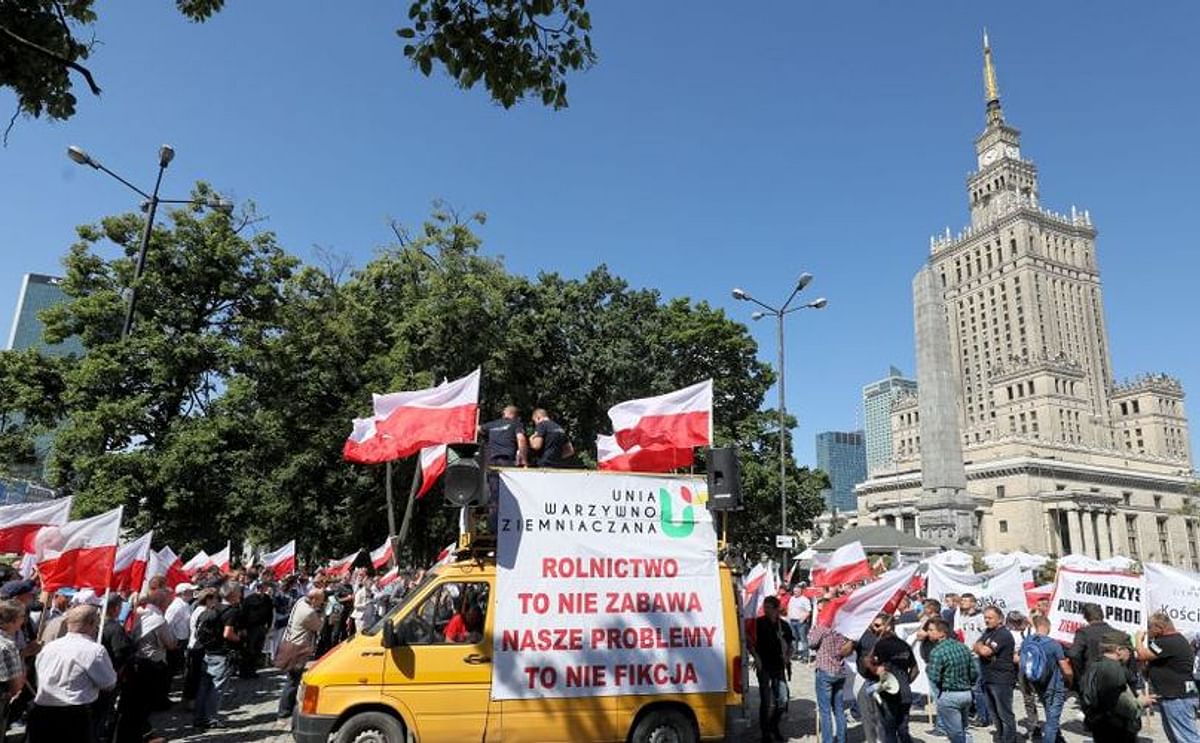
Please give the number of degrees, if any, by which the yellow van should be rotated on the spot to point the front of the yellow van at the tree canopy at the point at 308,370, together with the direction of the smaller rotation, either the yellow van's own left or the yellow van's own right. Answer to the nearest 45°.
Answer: approximately 90° to the yellow van's own right

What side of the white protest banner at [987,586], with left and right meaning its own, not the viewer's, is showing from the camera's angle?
front

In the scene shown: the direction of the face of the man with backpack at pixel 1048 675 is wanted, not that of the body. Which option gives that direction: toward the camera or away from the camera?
away from the camera

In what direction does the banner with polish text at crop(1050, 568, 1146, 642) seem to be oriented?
toward the camera

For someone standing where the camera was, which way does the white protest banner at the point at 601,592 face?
facing the viewer

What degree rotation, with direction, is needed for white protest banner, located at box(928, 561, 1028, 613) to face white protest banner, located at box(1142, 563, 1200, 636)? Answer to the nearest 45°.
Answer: approximately 45° to its left

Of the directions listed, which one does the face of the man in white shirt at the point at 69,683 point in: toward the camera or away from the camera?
away from the camera

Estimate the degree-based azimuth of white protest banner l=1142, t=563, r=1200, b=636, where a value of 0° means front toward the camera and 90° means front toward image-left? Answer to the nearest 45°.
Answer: approximately 0°

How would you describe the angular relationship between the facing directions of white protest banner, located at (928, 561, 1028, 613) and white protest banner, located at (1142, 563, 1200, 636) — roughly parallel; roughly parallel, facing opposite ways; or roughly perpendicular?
roughly parallel

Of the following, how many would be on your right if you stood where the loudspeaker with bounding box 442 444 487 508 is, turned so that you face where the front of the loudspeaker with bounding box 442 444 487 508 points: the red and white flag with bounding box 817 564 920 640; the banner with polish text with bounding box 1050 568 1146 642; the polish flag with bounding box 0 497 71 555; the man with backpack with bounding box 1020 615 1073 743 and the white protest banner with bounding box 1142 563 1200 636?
1

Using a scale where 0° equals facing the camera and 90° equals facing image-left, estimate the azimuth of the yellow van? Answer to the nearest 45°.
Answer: approximately 90°

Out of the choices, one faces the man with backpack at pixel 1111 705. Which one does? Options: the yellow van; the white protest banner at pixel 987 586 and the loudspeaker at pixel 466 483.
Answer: the white protest banner

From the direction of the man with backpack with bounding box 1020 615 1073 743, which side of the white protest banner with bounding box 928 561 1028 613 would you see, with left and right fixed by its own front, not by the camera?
front

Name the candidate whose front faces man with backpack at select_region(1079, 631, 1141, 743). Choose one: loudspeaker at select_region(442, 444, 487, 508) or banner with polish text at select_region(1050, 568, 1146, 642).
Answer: the banner with polish text

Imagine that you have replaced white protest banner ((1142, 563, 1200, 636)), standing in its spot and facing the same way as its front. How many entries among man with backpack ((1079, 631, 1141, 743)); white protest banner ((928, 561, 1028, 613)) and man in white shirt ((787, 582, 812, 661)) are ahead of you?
1

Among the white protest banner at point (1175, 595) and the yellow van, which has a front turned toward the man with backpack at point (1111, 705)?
the white protest banner
